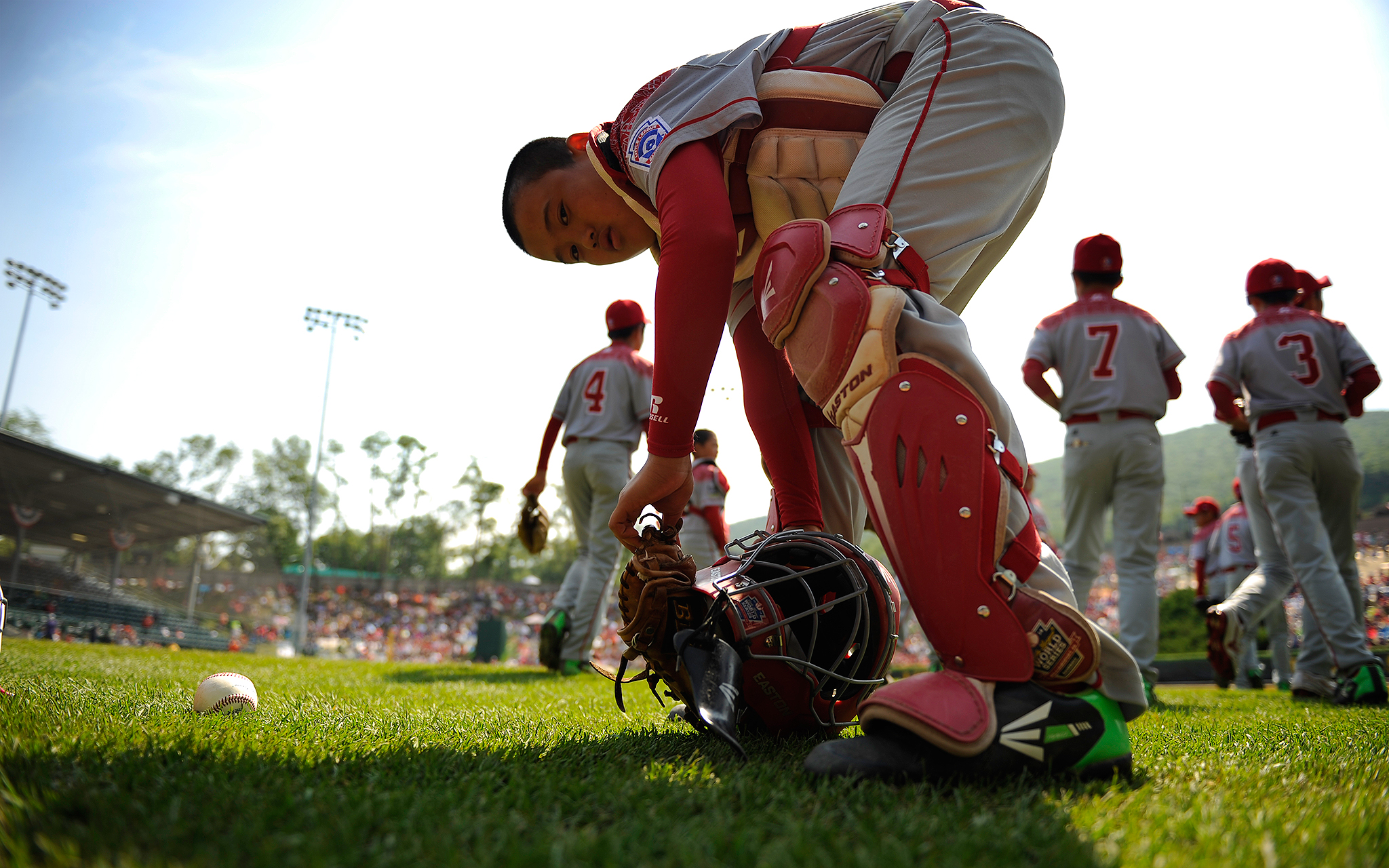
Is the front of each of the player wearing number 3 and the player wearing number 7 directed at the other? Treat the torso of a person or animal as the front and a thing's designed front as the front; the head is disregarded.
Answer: no

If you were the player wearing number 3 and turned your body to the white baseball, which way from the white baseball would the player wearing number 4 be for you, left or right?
right

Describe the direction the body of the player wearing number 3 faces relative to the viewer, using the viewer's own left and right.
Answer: facing away from the viewer

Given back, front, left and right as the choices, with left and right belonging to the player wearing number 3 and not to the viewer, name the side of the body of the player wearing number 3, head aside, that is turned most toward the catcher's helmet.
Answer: back

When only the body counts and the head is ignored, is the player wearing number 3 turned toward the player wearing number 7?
no

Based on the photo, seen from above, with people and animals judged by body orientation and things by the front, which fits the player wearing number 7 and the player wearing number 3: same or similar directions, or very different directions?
same or similar directions

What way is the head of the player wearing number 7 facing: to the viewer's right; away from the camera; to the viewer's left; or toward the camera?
away from the camera

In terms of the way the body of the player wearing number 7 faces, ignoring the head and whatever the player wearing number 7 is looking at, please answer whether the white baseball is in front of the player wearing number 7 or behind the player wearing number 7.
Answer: behind

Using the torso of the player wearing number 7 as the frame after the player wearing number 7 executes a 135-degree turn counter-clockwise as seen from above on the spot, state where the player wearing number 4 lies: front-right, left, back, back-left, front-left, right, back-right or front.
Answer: front-right

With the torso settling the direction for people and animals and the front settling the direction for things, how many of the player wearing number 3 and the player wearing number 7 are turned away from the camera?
2

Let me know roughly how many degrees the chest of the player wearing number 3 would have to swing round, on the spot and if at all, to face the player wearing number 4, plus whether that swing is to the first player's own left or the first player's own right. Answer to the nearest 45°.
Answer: approximately 90° to the first player's own left

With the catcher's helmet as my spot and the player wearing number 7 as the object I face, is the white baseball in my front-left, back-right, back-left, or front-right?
back-left

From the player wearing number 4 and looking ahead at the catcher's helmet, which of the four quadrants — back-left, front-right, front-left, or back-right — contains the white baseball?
front-right

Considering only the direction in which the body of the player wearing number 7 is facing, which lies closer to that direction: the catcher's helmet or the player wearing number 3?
the player wearing number 3

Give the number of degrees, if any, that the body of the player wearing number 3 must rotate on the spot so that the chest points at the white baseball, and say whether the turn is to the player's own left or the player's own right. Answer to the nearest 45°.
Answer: approximately 135° to the player's own left

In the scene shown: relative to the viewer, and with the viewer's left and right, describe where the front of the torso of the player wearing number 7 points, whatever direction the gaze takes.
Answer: facing away from the viewer

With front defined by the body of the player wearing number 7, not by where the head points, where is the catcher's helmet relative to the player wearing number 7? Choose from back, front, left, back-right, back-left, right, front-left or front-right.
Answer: back
